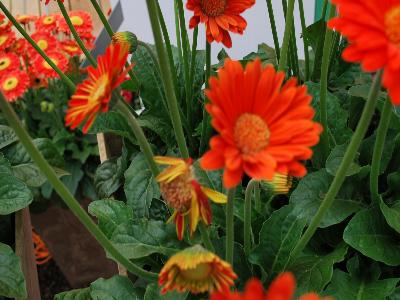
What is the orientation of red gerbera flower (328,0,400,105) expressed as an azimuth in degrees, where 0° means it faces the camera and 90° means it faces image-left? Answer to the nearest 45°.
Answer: approximately 0°

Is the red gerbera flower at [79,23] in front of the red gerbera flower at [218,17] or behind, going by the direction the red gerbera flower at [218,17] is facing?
behind

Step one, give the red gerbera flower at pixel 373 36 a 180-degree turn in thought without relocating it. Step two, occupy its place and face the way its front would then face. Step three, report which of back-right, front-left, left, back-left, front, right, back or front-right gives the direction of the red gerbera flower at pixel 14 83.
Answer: front-left

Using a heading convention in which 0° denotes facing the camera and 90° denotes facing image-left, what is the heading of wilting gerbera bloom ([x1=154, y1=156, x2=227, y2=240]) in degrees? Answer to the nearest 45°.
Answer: approximately 45°

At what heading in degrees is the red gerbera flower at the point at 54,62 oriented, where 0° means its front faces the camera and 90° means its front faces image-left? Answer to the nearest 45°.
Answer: approximately 0°
